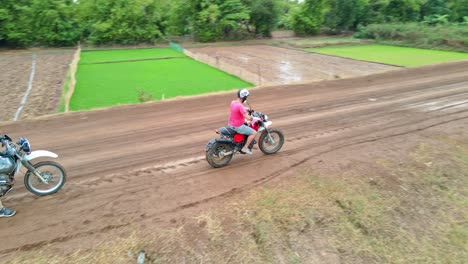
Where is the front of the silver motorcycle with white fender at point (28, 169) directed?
to the viewer's right

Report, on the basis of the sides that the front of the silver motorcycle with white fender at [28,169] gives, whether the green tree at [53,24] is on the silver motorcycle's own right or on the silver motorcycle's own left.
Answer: on the silver motorcycle's own left

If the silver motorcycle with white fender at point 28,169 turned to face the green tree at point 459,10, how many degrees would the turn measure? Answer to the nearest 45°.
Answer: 0° — it already faces it

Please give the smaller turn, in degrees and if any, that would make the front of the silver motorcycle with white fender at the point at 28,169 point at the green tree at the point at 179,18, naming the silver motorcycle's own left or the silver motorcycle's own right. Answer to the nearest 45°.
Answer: approximately 45° to the silver motorcycle's own left

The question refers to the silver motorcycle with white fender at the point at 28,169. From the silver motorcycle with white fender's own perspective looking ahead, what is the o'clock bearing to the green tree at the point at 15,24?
The green tree is roughly at 9 o'clock from the silver motorcycle with white fender.

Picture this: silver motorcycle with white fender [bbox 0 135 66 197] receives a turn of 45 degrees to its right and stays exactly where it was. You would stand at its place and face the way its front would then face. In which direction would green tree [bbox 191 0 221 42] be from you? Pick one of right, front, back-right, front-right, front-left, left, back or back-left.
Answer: left

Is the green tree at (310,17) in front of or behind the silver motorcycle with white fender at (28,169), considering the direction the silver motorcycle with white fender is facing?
in front

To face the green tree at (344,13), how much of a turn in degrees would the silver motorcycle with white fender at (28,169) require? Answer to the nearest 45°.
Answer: approximately 45° to its left

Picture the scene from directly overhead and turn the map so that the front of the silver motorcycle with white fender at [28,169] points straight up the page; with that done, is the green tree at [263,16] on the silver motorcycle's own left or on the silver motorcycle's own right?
on the silver motorcycle's own left

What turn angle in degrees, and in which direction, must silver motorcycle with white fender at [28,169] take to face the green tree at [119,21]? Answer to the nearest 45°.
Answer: approximately 90° to its left

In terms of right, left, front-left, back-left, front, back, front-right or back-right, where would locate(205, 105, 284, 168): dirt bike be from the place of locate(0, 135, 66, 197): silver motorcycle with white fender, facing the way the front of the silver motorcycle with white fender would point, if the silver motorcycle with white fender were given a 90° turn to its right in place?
left
